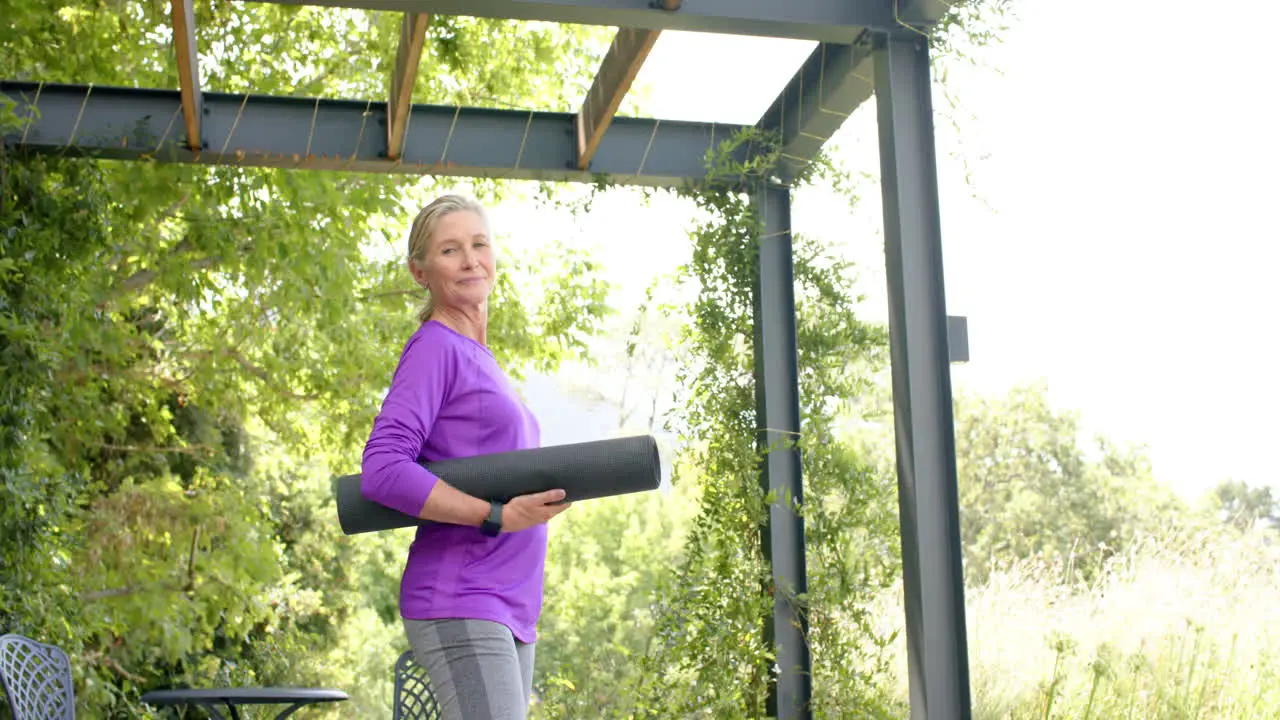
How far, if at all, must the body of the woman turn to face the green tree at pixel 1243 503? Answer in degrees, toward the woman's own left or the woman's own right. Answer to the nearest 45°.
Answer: approximately 45° to the woman's own left

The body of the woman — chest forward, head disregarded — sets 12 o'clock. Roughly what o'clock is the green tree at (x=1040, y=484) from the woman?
The green tree is roughly at 10 o'clock from the woman.

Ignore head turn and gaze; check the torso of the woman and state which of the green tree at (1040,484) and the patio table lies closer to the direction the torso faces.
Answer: the green tree

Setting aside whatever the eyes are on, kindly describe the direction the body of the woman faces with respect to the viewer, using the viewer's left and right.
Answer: facing to the right of the viewer
